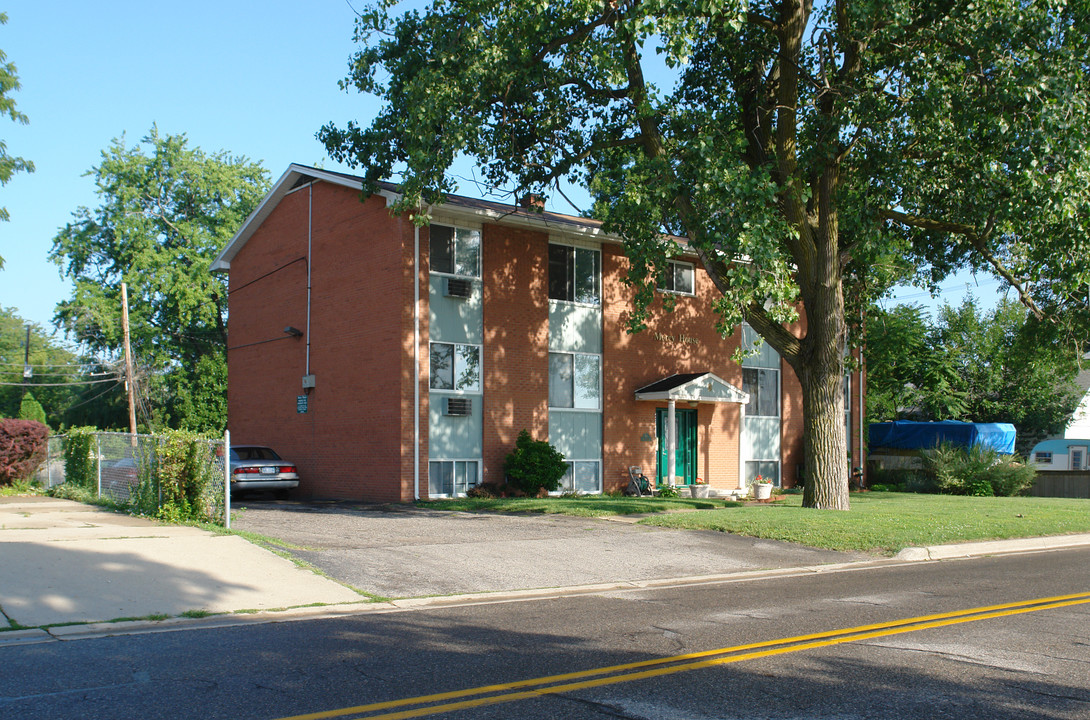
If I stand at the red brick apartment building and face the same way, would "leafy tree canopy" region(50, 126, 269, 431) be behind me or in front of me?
behind

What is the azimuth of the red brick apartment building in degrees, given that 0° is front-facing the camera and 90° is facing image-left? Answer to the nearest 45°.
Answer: approximately 315°

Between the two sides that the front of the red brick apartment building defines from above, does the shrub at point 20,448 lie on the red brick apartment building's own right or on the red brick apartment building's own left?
on the red brick apartment building's own right

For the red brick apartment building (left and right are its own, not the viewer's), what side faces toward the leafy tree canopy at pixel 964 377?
left

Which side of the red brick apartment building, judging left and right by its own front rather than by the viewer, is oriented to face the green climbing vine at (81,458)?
right

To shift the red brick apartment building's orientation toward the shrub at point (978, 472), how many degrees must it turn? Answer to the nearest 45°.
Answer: approximately 45° to its left

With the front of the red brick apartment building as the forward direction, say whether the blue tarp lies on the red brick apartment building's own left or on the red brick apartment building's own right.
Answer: on the red brick apartment building's own left

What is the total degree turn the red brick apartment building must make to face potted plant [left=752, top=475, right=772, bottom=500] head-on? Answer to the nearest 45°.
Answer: approximately 45° to its left

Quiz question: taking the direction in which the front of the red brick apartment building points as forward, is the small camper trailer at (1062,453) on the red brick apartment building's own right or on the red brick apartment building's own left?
on the red brick apartment building's own left

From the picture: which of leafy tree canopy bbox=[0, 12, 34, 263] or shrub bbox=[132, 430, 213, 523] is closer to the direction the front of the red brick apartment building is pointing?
the shrub
